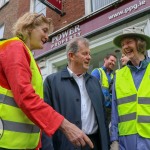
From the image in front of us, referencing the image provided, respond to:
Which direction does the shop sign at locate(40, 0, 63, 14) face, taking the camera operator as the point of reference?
facing the viewer and to the right of the viewer

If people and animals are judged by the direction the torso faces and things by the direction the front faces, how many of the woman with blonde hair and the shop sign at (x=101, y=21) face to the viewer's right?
1

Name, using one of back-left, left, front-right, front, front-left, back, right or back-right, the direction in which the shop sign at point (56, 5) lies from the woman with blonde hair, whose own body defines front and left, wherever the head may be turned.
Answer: left

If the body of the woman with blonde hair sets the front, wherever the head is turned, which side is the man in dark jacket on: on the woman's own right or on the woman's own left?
on the woman's own left

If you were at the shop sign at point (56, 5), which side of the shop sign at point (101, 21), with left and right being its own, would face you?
right

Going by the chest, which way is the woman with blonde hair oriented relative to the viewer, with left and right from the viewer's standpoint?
facing to the right of the viewer

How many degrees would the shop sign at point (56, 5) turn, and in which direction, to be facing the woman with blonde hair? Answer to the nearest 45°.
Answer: approximately 45° to its right

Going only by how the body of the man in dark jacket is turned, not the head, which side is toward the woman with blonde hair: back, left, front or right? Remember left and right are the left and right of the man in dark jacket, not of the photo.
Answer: right

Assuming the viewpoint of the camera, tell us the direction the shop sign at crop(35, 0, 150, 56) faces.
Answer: facing the viewer and to the left of the viewer

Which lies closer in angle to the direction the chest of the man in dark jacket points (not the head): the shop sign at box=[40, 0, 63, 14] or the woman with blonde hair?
the woman with blonde hair

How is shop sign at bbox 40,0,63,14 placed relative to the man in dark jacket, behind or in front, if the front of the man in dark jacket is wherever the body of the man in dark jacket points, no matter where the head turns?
behind

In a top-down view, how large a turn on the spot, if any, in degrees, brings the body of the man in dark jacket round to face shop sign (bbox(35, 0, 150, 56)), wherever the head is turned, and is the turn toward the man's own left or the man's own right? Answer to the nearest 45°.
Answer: approximately 135° to the man's own left
